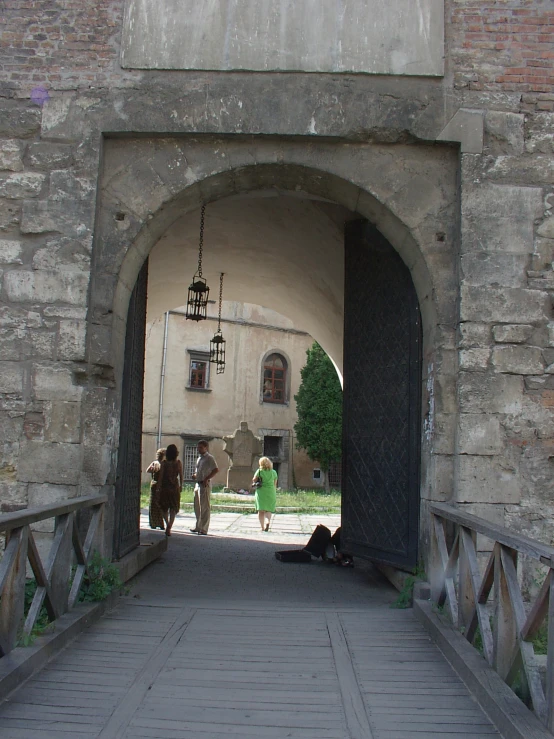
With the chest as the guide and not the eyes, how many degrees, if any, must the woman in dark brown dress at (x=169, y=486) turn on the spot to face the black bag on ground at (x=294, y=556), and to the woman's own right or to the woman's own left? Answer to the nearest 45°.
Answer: approximately 135° to the woman's own right

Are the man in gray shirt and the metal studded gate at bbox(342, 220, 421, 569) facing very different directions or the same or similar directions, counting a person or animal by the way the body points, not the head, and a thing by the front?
same or similar directions

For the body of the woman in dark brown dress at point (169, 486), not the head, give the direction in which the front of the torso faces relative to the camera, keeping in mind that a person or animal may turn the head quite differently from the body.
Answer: away from the camera

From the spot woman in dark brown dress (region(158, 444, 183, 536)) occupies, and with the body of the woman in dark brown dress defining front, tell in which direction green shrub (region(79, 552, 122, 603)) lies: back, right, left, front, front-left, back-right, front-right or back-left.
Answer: back

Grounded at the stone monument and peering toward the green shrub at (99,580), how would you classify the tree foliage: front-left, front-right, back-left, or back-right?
back-left

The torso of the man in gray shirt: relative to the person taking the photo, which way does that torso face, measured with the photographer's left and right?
facing the viewer and to the left of the viewer

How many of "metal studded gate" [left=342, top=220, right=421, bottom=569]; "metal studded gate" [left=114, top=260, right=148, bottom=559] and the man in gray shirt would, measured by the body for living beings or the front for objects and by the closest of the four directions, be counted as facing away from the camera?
0

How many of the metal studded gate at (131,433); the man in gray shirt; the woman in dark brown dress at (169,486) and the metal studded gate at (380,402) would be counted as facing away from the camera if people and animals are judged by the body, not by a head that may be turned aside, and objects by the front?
1

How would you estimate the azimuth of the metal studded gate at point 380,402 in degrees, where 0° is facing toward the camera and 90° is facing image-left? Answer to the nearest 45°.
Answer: approximately 45°

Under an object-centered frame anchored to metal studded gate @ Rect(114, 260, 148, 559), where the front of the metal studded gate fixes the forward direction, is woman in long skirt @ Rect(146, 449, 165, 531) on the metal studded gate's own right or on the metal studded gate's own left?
on the metal studded gate's own left

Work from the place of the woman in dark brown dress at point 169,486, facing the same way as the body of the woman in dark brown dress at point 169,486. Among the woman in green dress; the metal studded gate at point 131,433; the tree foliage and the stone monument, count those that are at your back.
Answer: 1

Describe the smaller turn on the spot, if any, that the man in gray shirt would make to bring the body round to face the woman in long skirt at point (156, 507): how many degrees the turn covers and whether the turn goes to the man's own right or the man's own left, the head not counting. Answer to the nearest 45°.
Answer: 0° — they already face them

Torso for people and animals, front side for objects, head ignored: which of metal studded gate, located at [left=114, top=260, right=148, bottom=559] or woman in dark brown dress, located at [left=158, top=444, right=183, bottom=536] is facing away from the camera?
the woman in dark brown dress

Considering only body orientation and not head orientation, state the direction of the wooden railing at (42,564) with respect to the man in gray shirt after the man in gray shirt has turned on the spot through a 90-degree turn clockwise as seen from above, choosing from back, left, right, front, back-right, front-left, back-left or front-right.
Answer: back-left

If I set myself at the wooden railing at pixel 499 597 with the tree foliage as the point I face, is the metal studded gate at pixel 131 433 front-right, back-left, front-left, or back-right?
front-left

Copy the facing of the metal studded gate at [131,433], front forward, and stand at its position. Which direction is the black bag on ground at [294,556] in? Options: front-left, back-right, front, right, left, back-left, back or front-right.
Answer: front-left

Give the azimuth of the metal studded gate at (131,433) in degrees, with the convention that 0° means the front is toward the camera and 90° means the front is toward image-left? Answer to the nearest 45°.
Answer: approximately 270°
